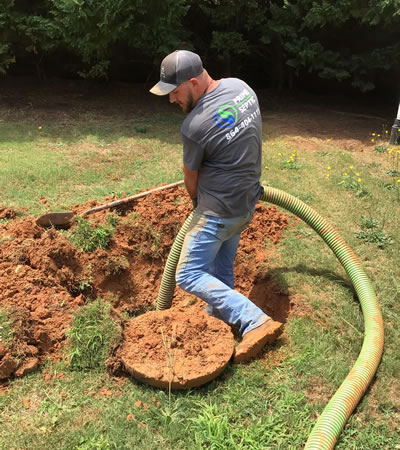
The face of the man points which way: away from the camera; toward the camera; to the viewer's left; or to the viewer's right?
to the viewer's left

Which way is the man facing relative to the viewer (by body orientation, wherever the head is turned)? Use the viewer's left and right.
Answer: facing away from the viewer and to the left of the viewer

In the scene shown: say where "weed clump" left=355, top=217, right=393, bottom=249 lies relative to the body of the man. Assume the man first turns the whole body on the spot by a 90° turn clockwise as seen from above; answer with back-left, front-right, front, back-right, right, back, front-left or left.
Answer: front

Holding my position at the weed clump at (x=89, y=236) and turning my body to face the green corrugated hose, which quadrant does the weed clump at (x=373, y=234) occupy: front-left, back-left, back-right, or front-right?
front-left

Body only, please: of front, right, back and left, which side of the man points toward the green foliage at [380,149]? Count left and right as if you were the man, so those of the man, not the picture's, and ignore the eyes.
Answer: right

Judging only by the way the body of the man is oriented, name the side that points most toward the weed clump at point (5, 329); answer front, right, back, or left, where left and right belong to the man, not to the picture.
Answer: left

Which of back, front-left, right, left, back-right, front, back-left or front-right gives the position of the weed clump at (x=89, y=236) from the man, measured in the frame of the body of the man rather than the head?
front
